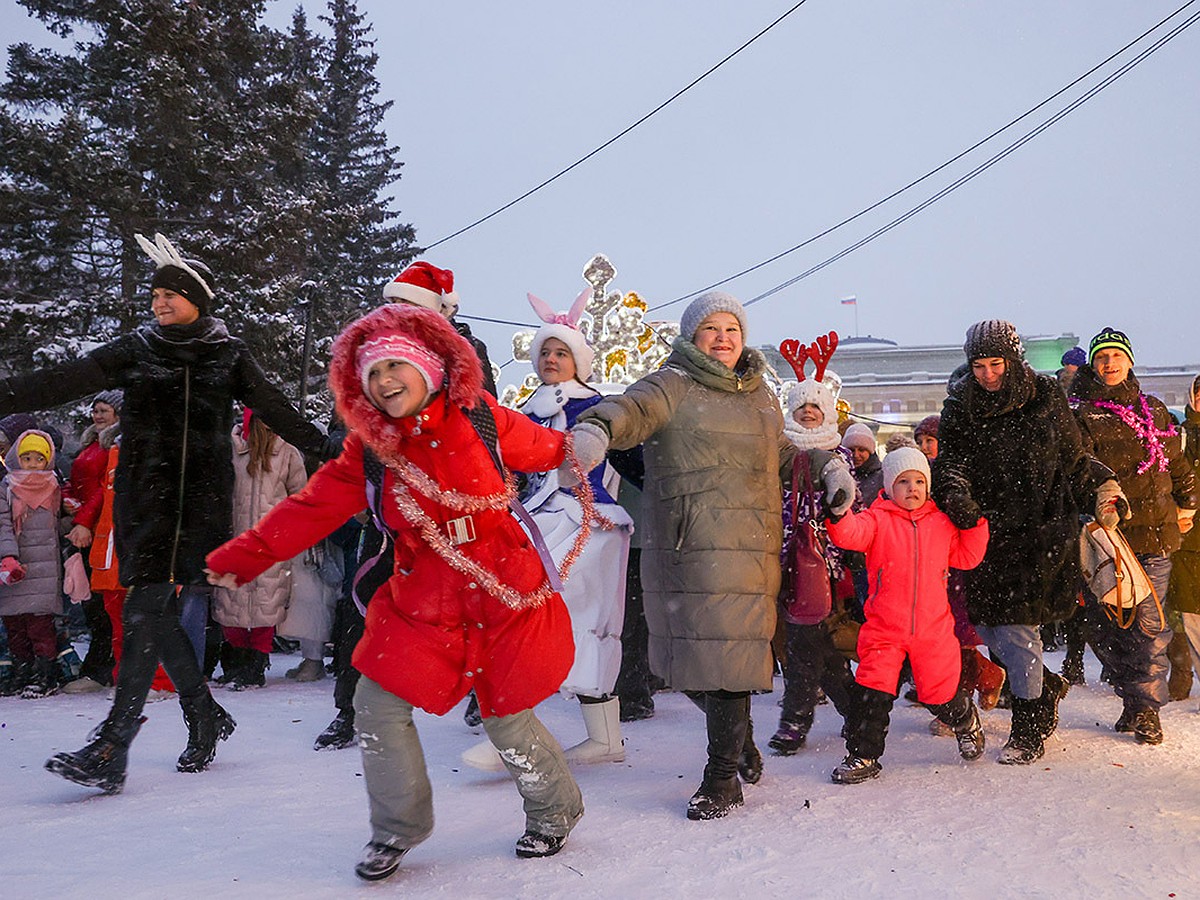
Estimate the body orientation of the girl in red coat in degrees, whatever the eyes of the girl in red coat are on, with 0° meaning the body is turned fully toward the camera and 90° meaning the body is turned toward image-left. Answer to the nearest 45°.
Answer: approximately 0°

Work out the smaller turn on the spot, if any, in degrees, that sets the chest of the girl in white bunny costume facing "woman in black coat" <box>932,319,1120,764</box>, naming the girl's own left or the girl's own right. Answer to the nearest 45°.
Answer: approximately 135° to the girl's own left

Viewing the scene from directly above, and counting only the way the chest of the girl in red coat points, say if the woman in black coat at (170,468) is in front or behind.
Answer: behind
